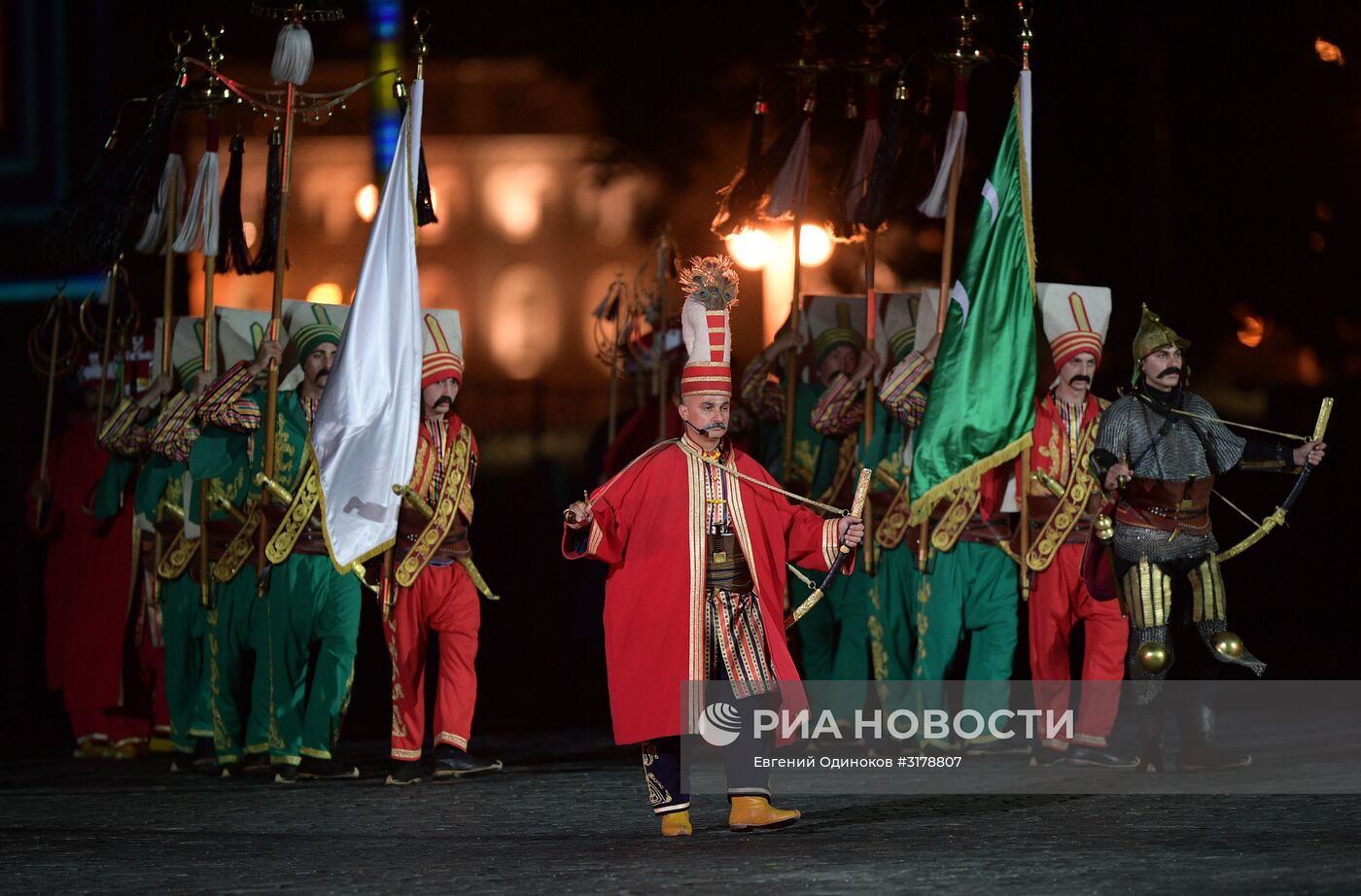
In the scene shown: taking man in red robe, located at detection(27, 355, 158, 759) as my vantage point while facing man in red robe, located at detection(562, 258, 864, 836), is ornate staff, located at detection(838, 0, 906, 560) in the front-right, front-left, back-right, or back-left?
front-left

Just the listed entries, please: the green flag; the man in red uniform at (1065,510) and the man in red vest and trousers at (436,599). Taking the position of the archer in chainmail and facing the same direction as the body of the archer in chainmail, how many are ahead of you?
0

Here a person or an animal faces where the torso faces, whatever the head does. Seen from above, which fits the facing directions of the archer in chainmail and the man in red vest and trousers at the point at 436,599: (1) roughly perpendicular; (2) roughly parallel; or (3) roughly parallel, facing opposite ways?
roughly parallel

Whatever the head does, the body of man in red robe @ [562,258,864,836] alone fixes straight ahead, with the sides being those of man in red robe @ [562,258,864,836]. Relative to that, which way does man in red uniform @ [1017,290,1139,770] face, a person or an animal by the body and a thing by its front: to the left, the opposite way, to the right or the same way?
the same way

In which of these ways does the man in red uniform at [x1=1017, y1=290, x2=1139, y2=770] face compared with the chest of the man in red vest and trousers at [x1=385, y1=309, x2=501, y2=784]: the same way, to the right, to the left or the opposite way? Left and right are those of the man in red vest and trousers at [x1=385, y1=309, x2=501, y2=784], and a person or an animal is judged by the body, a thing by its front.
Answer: the same way

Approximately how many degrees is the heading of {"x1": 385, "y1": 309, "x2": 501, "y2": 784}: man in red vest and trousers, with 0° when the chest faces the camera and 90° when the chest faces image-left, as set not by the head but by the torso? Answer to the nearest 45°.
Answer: approximately 315°

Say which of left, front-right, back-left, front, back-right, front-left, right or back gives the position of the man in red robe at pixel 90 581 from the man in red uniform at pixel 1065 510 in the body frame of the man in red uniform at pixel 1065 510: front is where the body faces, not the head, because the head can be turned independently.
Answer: back-right

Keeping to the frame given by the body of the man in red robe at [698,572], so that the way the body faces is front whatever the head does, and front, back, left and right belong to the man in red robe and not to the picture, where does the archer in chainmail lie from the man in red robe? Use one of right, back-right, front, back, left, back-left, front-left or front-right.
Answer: left

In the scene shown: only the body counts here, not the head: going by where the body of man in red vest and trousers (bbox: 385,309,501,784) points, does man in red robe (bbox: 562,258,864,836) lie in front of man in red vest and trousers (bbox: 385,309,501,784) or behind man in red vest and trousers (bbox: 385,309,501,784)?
in front

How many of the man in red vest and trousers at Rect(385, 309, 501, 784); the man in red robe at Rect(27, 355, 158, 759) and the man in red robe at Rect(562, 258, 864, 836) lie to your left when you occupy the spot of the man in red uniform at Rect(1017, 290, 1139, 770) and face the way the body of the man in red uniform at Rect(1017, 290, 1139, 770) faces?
0

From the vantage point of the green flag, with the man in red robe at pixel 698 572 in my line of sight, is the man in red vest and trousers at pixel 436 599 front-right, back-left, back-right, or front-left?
front-right

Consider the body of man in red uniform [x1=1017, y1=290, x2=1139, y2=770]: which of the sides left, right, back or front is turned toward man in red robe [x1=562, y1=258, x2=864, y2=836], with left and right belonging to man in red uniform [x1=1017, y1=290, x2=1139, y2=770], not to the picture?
right

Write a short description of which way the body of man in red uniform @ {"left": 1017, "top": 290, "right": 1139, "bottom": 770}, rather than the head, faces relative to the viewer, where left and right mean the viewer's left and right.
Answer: facing the viewer and to the right of the viewer

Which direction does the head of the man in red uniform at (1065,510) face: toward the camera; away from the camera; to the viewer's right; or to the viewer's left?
toward the camera

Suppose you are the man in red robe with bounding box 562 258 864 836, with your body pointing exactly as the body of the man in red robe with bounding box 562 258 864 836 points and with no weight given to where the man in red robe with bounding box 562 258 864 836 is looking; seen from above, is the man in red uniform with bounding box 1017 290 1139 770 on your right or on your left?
on your left

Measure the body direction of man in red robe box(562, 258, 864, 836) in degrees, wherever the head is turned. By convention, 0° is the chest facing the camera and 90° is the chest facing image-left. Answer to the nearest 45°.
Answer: approximately 315°

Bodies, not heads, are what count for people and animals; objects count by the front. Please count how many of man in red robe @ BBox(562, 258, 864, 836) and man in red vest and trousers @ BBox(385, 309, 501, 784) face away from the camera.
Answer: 0

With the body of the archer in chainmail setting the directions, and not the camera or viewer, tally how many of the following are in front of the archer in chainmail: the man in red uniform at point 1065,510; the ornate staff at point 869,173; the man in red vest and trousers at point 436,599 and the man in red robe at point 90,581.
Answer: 0

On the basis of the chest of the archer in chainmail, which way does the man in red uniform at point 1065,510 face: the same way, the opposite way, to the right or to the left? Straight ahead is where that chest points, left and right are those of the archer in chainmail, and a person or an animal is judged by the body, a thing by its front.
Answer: the same way

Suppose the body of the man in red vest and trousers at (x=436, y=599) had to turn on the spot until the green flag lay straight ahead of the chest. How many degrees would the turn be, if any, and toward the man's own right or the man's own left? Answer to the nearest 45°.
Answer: approximately 45° to the man's own left
